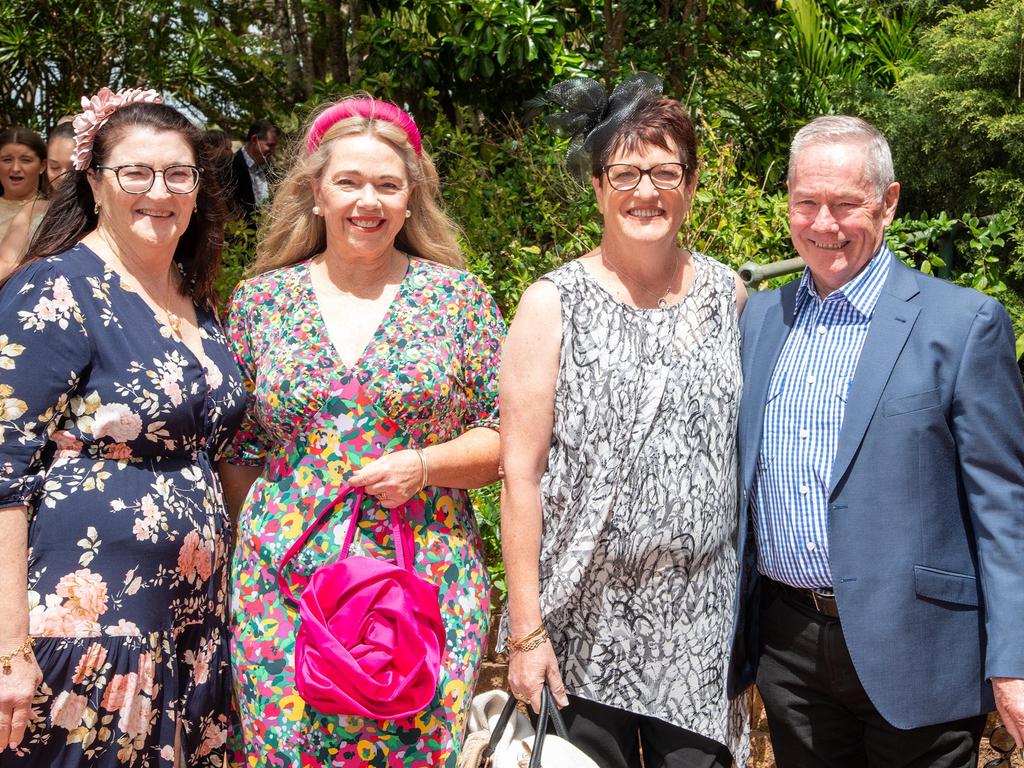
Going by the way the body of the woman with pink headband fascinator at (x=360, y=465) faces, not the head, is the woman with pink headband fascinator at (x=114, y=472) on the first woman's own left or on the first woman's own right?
on the first woman's own right

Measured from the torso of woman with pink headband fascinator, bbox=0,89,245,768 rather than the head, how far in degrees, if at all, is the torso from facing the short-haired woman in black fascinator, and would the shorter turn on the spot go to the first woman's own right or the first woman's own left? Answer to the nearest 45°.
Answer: approximately 45° to the first woman's own left

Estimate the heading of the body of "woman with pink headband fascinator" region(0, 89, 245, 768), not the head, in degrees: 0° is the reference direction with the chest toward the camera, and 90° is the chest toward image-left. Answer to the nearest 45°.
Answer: approximately 315°

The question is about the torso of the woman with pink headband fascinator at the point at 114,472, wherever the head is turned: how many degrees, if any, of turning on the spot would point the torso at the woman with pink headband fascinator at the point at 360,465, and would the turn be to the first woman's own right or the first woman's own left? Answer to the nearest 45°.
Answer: approximately 45° to the first woman's own left
